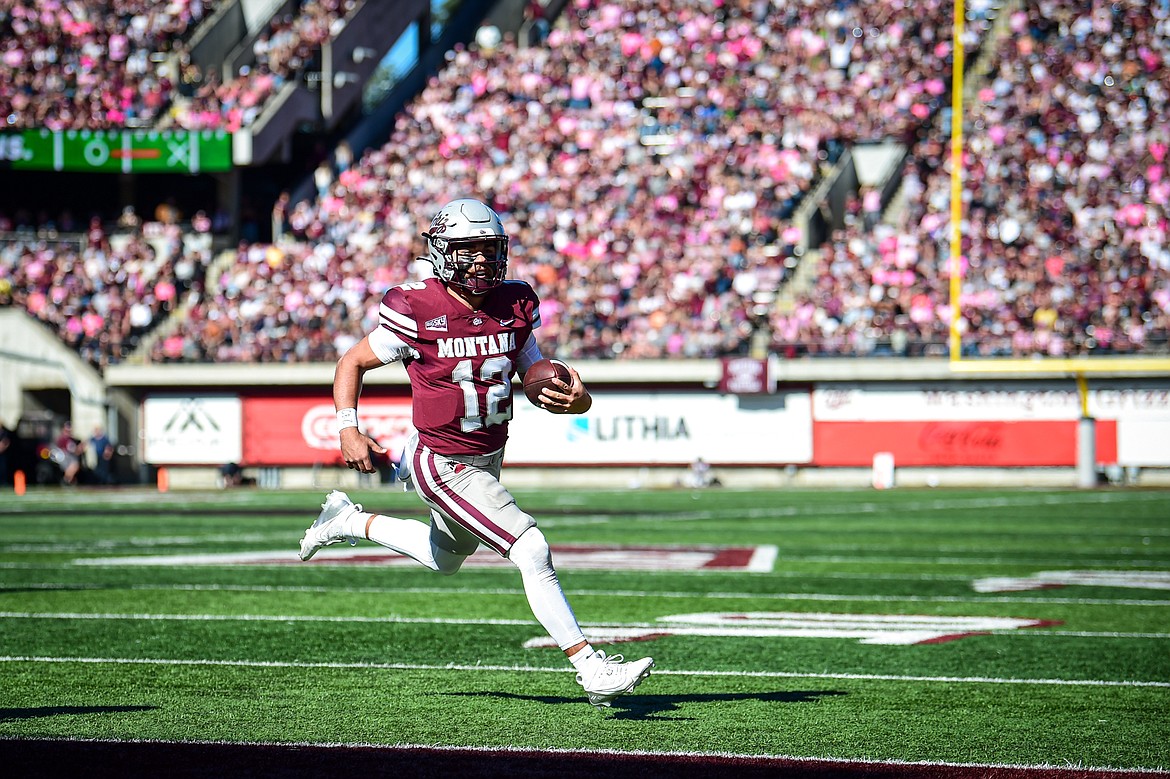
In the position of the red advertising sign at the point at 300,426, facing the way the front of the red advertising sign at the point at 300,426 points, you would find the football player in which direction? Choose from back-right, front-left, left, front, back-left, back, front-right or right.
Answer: front

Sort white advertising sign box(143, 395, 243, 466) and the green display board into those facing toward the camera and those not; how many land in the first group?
2

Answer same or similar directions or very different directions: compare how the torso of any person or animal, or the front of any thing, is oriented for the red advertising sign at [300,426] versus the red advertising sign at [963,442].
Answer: same or similar directions

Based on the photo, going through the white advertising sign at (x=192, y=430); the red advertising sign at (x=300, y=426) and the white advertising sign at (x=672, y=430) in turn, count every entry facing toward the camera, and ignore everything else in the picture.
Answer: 3

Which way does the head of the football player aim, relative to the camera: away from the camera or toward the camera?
toward the camera

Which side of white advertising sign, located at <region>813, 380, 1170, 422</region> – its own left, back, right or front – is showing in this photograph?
front

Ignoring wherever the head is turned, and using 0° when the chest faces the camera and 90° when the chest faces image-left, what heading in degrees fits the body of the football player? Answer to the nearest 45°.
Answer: approximately 315°

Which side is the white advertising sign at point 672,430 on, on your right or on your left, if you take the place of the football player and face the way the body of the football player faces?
on your left

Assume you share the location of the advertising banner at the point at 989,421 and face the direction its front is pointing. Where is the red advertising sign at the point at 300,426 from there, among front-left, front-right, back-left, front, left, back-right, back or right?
right

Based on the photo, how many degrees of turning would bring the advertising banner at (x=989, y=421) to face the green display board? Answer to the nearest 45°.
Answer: approximately 90° to its right

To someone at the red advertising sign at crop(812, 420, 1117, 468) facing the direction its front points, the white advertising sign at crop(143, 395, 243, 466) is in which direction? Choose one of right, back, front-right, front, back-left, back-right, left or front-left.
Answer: right

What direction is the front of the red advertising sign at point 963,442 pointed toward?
toward the camera

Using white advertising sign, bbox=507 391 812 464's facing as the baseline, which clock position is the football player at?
The football player is roughly at 12 o'clock from the white advertising sign.

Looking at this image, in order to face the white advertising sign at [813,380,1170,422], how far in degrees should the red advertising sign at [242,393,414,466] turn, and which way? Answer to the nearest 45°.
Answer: approximately 90° to its left

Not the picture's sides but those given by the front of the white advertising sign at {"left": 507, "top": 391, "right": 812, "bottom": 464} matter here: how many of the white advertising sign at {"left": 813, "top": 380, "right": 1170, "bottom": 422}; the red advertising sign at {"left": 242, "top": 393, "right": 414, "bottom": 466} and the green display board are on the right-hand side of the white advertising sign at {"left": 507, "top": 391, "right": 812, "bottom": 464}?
2

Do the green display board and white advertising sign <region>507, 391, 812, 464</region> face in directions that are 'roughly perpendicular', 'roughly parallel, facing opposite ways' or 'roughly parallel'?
roughly parallel

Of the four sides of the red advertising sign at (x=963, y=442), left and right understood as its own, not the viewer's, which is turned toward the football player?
front
